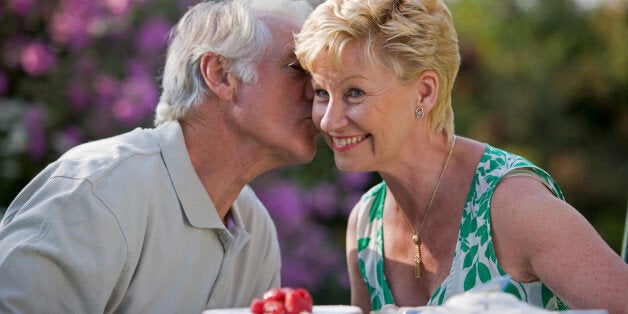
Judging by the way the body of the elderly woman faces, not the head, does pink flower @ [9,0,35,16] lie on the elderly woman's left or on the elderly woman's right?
on the elderly woman's right

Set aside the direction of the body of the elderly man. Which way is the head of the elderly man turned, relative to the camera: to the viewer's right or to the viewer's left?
to the viewer's right

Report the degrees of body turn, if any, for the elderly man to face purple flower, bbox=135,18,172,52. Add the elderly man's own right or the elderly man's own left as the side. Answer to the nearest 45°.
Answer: approximately 135° to the elderly man's own left

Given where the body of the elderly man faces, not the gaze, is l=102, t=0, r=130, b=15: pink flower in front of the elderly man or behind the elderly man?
behind

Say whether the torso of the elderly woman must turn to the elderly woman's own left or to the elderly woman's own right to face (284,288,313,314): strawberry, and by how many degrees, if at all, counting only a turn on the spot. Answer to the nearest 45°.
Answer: approximately 45° to the elderly woman's own left

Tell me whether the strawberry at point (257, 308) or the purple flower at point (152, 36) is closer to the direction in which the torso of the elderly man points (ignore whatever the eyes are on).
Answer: the strawberry

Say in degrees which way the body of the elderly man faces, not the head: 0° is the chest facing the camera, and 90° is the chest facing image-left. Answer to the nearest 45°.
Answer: approximately 315°

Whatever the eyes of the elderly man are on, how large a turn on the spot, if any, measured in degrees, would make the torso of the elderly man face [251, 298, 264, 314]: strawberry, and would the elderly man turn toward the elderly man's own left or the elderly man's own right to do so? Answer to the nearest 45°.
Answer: approximately 45° to the elderly man's own right

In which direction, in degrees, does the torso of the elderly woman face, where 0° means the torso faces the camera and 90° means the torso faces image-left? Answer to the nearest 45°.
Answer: approximately 45°

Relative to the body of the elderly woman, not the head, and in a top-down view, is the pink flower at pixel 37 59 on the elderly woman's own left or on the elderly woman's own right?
on the elderly woman's own right

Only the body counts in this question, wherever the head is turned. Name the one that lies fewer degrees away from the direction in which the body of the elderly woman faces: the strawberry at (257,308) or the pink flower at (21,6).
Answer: the strawberry
